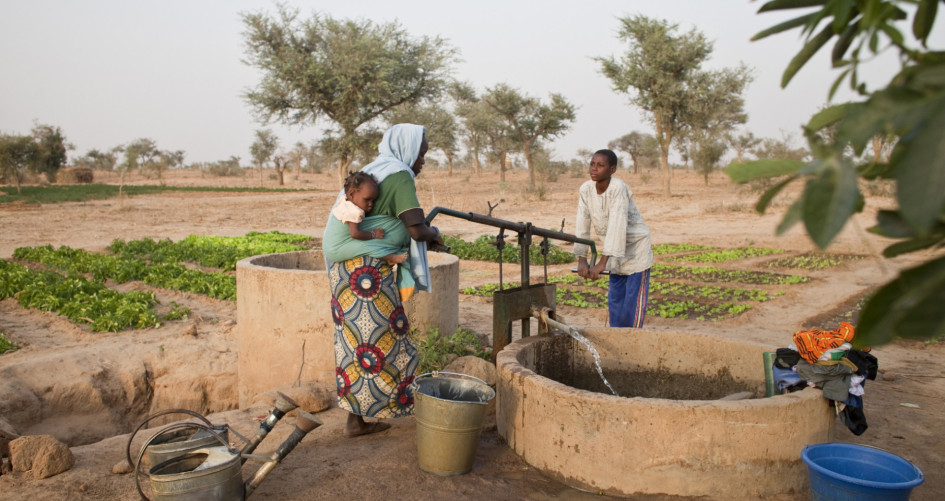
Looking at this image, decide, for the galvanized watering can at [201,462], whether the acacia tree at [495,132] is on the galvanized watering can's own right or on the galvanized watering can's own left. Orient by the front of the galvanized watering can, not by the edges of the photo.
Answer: on the galvanized watering can's own left

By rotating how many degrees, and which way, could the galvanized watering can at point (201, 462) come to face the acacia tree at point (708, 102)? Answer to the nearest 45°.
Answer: approximately 45° to its left

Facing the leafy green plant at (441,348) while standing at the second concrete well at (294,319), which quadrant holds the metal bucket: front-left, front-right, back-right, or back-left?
front-right

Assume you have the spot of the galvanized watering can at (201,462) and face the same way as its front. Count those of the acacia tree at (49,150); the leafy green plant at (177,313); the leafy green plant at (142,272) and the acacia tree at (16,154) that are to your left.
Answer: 4

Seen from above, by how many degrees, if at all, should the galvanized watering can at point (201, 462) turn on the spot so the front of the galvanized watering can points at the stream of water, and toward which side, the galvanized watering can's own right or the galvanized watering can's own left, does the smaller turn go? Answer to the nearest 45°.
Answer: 0° — it already faces it

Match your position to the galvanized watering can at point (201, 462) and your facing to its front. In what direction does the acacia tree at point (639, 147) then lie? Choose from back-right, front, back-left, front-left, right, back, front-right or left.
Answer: front-left

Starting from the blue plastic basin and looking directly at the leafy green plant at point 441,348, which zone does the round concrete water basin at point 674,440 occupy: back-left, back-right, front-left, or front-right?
front-left

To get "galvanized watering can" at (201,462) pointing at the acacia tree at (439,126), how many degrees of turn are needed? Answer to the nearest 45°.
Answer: approximately 90° to its left

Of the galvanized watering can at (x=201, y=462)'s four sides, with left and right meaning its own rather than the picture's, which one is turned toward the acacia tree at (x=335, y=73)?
left

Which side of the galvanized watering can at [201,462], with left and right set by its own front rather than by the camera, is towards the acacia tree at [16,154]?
left

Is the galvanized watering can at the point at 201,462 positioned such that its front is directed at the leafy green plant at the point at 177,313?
no

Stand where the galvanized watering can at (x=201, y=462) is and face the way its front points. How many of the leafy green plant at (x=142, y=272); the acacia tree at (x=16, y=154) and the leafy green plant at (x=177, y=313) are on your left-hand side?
3

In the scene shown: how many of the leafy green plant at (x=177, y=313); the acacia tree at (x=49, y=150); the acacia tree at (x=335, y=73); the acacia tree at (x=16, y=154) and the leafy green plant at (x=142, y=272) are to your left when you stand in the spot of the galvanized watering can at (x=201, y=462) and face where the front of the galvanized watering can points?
5

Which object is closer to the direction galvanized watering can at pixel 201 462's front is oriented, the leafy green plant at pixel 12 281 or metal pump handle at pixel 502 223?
the metal pump handle

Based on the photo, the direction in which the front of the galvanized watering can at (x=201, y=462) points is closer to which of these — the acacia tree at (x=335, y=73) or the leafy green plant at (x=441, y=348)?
the leafy green plant

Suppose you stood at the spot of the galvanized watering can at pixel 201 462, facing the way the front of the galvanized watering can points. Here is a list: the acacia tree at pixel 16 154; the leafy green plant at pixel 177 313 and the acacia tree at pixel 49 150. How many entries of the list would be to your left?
3

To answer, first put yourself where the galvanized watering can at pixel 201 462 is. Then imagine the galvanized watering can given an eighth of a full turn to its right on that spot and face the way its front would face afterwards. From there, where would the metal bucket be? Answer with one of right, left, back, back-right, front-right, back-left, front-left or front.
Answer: front-left

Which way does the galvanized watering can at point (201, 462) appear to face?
to the viewer's right

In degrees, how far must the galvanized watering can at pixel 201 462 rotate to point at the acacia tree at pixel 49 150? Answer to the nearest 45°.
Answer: approximately 90° to its left

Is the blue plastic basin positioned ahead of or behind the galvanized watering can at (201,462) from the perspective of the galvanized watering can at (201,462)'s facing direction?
ahead
